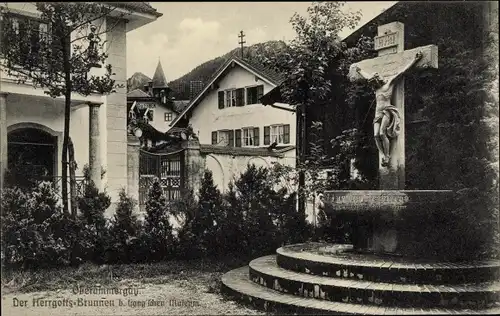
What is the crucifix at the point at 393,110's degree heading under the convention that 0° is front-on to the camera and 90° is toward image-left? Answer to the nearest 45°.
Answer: approximately 45°

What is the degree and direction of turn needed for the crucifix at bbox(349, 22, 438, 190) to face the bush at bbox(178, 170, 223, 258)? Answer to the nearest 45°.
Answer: approximately 90° to its right

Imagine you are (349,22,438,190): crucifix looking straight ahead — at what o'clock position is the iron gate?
The iron gate is roughly at 3 o'clock from the crucifix.

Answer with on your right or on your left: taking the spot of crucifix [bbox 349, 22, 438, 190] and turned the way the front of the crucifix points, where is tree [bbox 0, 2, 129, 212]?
on your right

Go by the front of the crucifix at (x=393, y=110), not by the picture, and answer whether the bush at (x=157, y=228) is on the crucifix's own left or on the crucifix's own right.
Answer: on the crucifix's own right

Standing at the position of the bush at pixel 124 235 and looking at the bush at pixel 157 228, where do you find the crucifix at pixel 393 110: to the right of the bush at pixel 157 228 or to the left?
right

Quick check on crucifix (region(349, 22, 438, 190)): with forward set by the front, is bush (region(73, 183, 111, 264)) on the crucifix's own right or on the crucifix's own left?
on the crucifix's own right

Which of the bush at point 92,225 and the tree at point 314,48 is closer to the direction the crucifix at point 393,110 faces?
the bush

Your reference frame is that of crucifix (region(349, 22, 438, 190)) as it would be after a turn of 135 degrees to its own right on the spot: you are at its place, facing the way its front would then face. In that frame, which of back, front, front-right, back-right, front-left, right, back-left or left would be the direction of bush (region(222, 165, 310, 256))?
front-left

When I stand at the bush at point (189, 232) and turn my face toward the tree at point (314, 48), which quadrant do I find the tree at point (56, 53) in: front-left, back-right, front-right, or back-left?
back-left

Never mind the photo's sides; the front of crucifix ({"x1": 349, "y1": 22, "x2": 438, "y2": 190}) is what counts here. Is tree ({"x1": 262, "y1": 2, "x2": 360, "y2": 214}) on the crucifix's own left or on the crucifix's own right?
on the crucifix's own right
